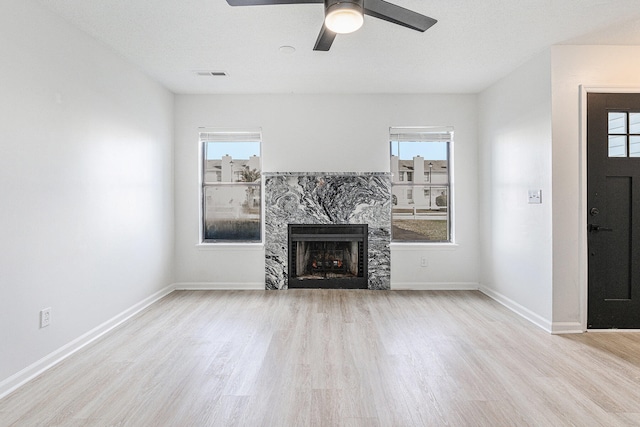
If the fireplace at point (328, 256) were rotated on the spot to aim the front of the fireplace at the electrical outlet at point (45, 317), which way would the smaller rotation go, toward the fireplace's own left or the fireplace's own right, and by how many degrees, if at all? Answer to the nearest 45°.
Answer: approximately 45° to the fireplace's own right

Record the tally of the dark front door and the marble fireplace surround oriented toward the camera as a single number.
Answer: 2

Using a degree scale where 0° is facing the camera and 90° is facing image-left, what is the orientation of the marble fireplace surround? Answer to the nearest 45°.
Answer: approximately 0°

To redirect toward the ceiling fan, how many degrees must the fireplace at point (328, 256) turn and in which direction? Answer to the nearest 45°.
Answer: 0° — it already faces it

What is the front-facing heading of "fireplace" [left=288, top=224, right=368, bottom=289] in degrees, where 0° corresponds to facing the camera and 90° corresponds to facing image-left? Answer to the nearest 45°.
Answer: approximately 0°
